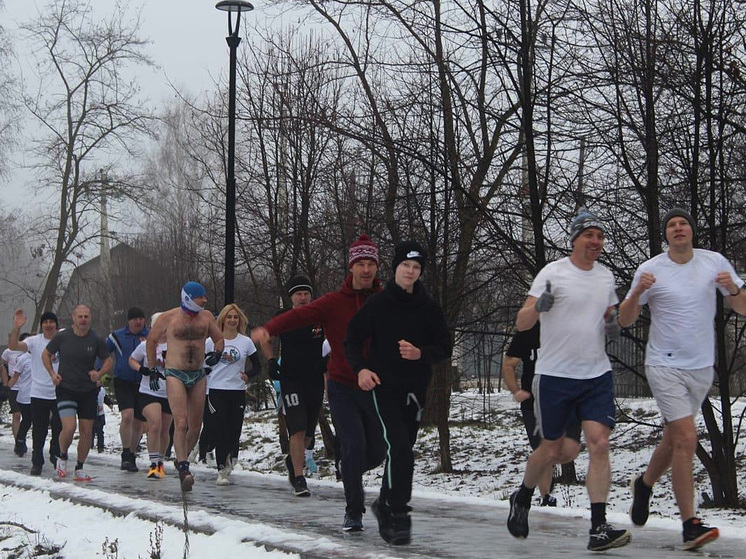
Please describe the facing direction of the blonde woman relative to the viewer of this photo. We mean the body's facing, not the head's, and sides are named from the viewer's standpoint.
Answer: facing the viewer

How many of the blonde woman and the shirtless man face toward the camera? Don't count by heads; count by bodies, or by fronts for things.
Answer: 2

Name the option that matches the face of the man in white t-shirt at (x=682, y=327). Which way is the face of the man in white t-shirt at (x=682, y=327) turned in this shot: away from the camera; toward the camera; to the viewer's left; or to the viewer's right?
toward the camera

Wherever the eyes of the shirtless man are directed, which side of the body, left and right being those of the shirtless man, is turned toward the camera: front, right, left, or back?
front

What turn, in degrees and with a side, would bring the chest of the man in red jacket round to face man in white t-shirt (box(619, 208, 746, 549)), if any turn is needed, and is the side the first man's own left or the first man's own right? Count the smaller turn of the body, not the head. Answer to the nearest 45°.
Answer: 0° — they already face them

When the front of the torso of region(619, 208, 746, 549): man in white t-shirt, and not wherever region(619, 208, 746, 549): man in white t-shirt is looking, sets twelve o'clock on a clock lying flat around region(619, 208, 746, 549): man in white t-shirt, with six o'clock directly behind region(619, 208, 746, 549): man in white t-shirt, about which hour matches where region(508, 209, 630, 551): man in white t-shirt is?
region(508, 209, 630, 551): man in white t-shirt is roughly at 4 o'clock from region(619, 208, 746, 549): man in white t-shirt.

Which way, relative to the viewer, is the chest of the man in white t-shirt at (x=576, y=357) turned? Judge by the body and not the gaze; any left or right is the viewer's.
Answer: facing the viewer and to the right of the viewer

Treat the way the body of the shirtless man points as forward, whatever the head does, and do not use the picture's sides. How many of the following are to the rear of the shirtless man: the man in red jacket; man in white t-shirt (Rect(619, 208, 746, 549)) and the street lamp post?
1

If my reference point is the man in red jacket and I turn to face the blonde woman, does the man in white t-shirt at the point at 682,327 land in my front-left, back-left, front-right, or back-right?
back-right

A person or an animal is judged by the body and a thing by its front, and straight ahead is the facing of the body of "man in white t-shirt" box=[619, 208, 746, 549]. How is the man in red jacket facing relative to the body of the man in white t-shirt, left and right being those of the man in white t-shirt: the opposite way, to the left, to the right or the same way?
the same way

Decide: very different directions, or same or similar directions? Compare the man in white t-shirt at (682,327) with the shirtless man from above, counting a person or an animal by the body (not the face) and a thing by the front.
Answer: same or similar directions

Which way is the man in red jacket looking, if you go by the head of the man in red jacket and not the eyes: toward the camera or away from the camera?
toward the camera

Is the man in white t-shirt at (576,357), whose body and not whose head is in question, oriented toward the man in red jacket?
no

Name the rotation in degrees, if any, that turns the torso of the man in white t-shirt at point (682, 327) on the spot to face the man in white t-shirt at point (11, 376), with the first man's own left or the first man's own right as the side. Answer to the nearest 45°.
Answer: approximately 180°

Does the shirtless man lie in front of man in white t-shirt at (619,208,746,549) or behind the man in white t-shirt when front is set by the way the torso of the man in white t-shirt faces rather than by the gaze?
behind

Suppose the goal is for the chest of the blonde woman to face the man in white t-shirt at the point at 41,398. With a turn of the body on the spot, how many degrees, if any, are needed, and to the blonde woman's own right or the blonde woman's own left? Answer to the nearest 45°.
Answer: approximately 135° to the blonde woman's own right

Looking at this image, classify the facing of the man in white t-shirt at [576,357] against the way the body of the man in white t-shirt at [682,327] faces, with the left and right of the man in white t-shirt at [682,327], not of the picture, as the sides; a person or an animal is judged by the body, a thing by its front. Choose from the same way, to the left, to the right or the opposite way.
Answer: the same way

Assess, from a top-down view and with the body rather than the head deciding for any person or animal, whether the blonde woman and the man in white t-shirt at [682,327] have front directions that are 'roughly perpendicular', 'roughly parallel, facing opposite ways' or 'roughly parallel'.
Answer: roughly parallel

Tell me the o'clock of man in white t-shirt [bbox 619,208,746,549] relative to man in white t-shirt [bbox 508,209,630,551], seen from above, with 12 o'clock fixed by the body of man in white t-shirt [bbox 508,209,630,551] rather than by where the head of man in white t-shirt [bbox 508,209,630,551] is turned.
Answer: man in white t-shirt [bbox 619,208,746,549] is roughly at 10 o'clock from man in white t-shirt [bbox 508,209,630,551].

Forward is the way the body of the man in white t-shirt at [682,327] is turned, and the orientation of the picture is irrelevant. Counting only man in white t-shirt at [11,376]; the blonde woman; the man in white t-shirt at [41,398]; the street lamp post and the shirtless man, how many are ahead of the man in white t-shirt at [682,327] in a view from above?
0

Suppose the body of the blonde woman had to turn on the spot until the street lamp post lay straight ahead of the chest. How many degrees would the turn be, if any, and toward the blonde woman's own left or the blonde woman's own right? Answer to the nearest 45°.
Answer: approximately 180°

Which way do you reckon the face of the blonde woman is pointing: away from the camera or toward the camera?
toward the camera
